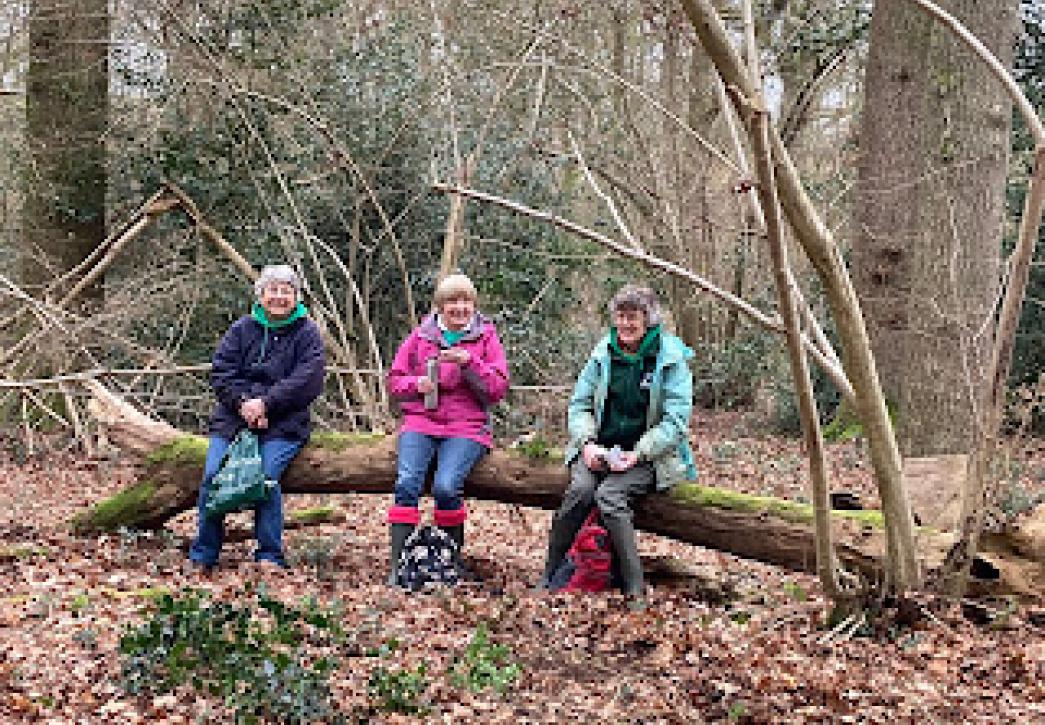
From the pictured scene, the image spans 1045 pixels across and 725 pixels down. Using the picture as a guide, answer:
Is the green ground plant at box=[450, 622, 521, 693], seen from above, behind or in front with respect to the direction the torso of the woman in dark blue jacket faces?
in front

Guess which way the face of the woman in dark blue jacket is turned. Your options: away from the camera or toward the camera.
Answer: toward the camera

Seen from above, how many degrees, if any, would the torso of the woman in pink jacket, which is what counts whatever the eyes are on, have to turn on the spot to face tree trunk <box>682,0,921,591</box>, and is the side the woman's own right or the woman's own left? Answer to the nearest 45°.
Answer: approximately 45° to the woman's own left

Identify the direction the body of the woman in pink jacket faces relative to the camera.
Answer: toward the camera

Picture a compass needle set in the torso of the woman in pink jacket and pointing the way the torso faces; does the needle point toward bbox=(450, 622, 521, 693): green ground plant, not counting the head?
yes

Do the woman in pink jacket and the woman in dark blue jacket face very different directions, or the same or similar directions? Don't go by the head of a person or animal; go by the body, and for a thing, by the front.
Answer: same or similar directions

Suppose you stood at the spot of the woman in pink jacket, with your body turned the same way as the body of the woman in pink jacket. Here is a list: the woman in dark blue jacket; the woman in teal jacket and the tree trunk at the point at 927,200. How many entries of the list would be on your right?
1

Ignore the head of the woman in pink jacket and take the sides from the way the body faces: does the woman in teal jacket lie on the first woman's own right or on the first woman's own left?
on the first woman's own left

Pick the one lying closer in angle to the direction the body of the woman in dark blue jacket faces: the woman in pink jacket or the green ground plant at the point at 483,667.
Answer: the green ground plant

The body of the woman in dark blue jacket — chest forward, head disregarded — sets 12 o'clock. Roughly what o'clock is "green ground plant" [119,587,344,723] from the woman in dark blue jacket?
The green ground plant is roughly at 12 o'clock from the woman in dark blue jacket.

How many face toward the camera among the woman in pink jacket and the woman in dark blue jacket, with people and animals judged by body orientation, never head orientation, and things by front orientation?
2

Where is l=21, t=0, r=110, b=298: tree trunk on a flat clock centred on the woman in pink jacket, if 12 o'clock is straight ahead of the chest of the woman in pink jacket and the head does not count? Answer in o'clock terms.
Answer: The tree trunk is roughly at 5 o'clock from the woman in pink jacket.

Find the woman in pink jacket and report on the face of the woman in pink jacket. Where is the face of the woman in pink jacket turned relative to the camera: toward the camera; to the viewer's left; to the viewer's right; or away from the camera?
toward the camera

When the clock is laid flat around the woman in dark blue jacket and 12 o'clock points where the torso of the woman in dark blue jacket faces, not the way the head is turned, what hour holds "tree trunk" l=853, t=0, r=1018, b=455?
The tree trunk is roughly at 8 o'clock from the woman in dark blue jacket.

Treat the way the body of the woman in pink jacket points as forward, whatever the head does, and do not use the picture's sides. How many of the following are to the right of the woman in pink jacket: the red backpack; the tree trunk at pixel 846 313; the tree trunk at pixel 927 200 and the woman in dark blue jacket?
1

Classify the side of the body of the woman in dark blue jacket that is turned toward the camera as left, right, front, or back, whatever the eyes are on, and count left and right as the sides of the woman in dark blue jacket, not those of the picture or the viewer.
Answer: front
